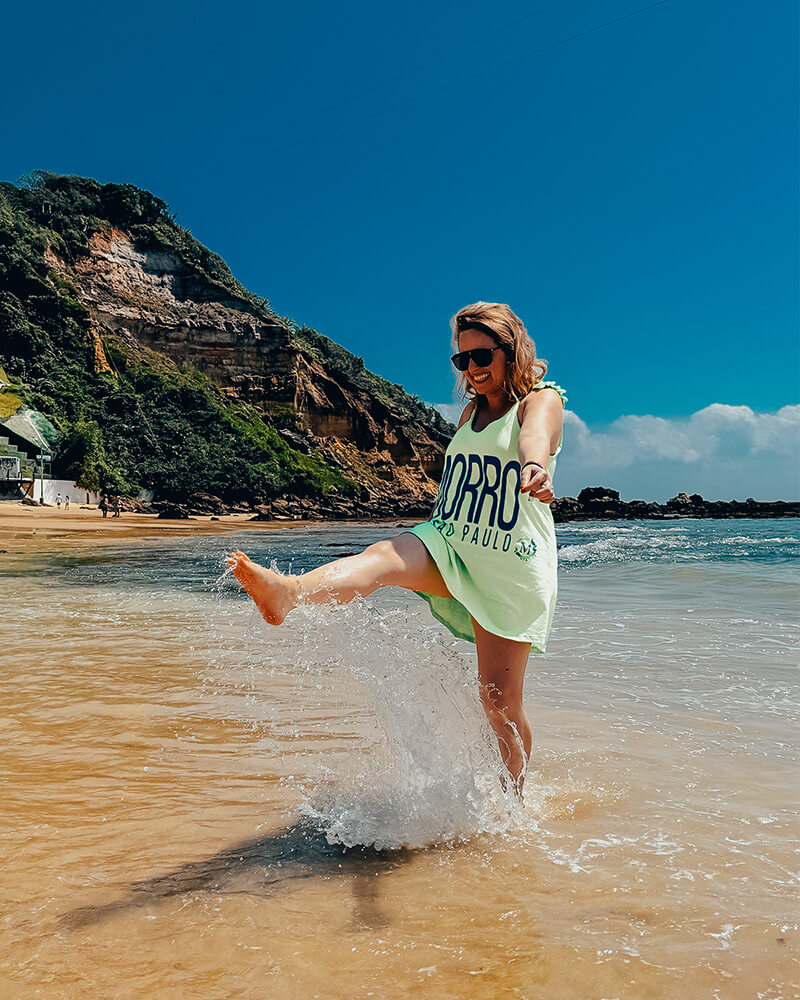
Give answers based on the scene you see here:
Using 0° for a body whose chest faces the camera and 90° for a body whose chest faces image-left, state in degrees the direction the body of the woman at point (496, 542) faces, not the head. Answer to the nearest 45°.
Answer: approximately 45°

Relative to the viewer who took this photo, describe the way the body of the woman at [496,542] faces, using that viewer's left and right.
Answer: facing the viewer and to the left of the viewer
